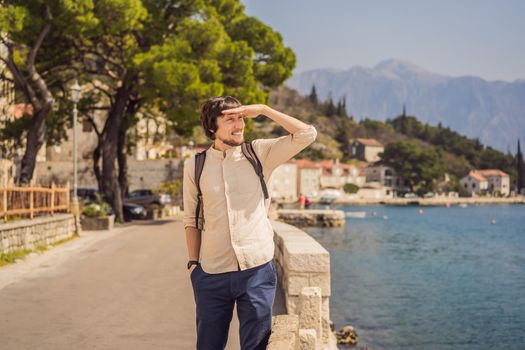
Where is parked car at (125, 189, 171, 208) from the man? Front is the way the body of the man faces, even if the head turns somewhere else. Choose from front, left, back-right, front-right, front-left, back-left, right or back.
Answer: back

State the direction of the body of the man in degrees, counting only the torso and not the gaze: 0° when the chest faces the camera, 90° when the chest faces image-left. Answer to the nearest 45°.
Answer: approximately 0°

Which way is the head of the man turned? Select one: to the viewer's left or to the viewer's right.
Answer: to the viewer's right
